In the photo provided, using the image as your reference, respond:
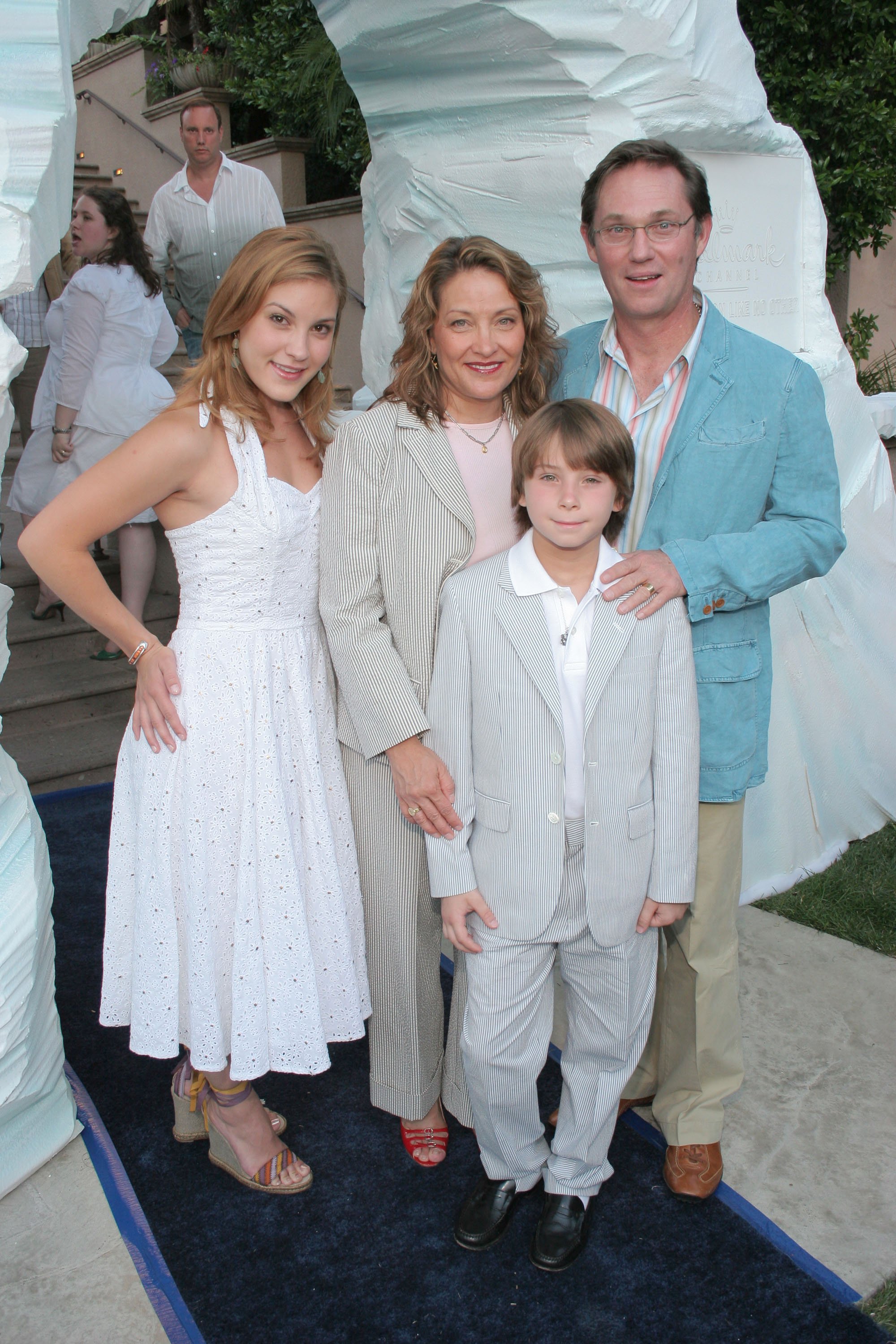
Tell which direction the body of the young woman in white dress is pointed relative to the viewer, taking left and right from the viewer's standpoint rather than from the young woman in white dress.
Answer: facing the viewer and to the right of the viewer

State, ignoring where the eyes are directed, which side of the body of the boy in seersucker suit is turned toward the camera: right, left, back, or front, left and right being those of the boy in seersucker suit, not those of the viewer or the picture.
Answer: front

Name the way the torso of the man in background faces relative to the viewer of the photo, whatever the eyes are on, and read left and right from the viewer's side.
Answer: facing the viewer

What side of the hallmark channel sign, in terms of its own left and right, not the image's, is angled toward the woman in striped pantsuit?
front

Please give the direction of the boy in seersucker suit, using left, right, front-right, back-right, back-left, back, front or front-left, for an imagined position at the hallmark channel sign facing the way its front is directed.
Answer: front

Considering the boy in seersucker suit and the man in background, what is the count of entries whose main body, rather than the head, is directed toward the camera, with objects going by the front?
2

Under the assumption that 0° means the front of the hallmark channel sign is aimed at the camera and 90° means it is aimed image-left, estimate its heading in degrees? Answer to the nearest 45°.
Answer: approximately 0°

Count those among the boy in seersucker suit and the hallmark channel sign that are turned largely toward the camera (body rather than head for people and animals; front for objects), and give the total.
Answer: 2

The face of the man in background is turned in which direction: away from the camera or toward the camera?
toward the camera

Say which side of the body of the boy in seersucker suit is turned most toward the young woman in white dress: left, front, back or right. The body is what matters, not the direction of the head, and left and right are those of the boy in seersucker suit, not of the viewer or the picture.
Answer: right

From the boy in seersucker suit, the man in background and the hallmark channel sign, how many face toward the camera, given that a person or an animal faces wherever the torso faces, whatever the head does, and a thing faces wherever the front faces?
3

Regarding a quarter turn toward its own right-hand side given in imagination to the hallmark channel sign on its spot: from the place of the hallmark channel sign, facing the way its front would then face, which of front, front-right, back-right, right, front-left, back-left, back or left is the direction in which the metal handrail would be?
front-right

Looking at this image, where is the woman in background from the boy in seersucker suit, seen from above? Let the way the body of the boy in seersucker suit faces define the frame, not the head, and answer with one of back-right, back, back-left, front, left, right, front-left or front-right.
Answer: back-right
